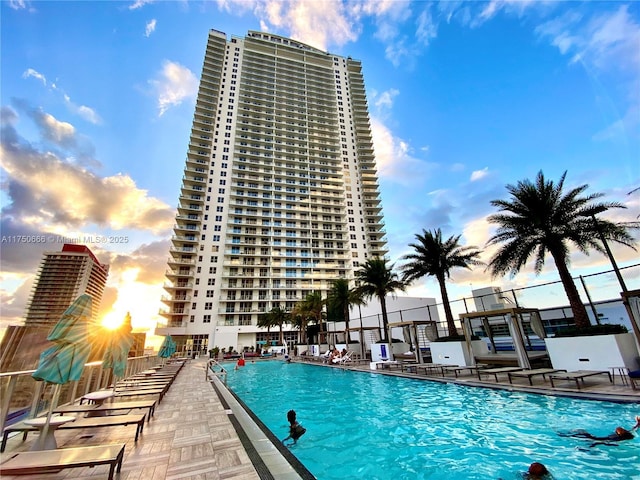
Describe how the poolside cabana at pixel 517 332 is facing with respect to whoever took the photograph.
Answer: facing the viewer and to the left of the viewer

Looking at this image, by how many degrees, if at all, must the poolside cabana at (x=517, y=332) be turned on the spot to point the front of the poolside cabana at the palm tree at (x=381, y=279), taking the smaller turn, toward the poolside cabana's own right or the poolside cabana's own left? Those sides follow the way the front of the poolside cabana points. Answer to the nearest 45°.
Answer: approximately 90° to the poolside cabana's own right

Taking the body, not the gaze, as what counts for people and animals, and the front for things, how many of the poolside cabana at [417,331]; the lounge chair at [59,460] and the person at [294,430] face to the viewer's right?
1

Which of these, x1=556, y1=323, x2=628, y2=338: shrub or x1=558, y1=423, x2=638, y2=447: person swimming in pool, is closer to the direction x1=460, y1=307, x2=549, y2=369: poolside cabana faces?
the person swimming in pool

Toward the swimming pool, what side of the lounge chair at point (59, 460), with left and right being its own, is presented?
front

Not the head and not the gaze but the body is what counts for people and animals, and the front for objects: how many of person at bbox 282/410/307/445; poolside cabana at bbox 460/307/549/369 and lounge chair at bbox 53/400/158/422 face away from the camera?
1

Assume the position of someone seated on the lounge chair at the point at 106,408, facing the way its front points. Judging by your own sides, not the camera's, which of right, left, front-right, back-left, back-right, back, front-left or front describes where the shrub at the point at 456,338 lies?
front

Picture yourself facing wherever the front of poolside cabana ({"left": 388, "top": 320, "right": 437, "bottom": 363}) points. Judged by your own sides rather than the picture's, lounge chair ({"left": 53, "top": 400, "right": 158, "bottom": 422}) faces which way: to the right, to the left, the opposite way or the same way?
the opposite way

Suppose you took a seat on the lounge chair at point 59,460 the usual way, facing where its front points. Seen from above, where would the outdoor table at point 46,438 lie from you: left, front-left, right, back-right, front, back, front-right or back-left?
left

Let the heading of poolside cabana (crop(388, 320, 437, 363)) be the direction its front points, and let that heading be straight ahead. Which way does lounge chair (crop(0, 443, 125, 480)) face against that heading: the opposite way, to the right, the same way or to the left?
the opposite way

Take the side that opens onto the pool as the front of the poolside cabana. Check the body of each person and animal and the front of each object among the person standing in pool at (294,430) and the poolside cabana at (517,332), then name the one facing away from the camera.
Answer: the person standing in pool

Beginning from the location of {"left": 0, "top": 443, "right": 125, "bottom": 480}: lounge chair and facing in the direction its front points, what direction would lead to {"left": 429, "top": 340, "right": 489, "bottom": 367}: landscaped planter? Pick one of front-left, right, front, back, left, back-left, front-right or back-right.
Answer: front

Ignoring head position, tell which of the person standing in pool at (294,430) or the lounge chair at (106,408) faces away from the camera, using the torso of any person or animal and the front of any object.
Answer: the person standing in pool

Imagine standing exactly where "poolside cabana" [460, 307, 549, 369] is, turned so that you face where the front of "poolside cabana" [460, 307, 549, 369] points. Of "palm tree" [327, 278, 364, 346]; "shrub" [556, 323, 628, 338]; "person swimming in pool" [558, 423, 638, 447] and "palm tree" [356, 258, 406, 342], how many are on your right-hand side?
2
